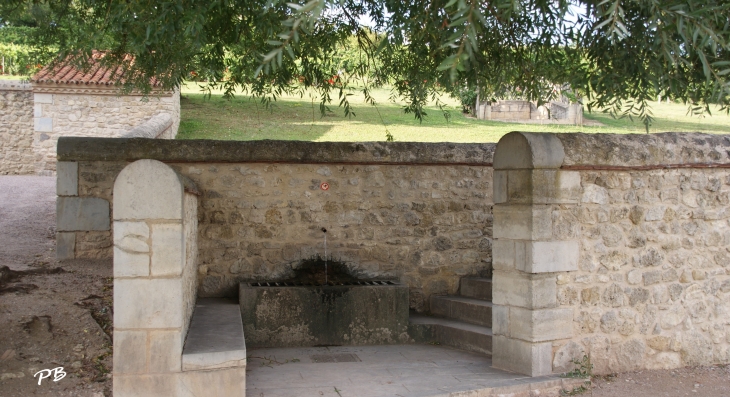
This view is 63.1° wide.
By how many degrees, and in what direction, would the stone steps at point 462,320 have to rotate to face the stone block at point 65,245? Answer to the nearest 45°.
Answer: approximately 45° to its right

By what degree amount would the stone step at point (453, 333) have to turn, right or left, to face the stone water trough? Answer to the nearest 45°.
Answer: approximately 45° to its right

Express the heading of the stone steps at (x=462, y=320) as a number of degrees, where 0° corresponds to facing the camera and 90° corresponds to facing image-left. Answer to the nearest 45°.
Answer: approximately 45°
